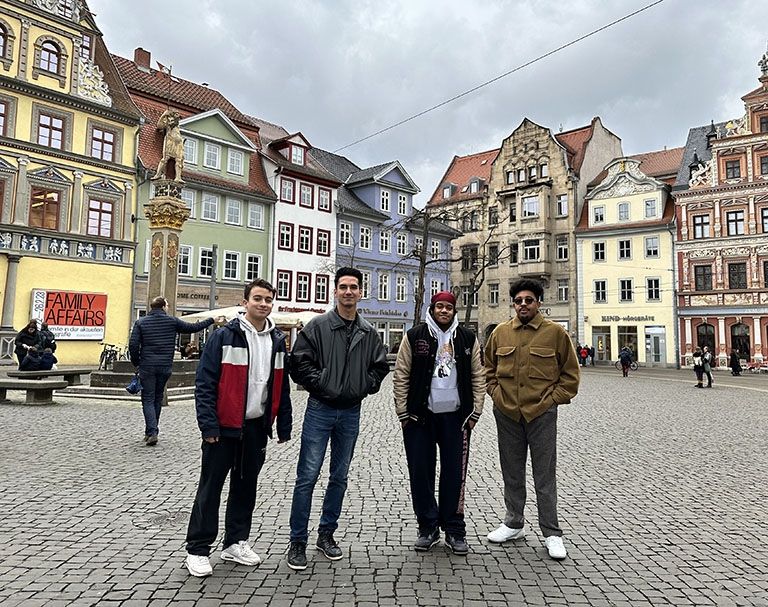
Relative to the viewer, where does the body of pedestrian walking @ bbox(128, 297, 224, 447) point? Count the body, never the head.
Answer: away from the camera

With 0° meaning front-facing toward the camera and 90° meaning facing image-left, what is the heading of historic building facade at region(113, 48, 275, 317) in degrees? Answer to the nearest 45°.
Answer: approximately 315°

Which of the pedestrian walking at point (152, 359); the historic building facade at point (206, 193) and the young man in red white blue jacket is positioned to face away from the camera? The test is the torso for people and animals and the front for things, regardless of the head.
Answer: the pedestrian walking

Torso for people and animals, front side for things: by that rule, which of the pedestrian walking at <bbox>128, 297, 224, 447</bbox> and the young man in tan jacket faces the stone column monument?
the pedestrian walking

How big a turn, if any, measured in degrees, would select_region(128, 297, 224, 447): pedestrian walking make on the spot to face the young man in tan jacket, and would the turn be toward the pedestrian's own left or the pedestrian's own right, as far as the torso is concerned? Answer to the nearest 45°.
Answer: approximately 135° to the pedestrian's own right

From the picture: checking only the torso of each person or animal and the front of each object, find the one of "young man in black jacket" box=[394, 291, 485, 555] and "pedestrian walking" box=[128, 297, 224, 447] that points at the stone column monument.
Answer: the pedestrian walking

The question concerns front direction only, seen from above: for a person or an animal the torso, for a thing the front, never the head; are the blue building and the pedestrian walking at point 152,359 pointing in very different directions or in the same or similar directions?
very different directions

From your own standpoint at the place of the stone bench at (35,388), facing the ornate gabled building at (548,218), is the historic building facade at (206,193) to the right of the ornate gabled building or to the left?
left

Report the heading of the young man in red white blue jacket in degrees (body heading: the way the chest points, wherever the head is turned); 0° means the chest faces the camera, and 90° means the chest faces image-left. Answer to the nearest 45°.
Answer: approximately 315°
